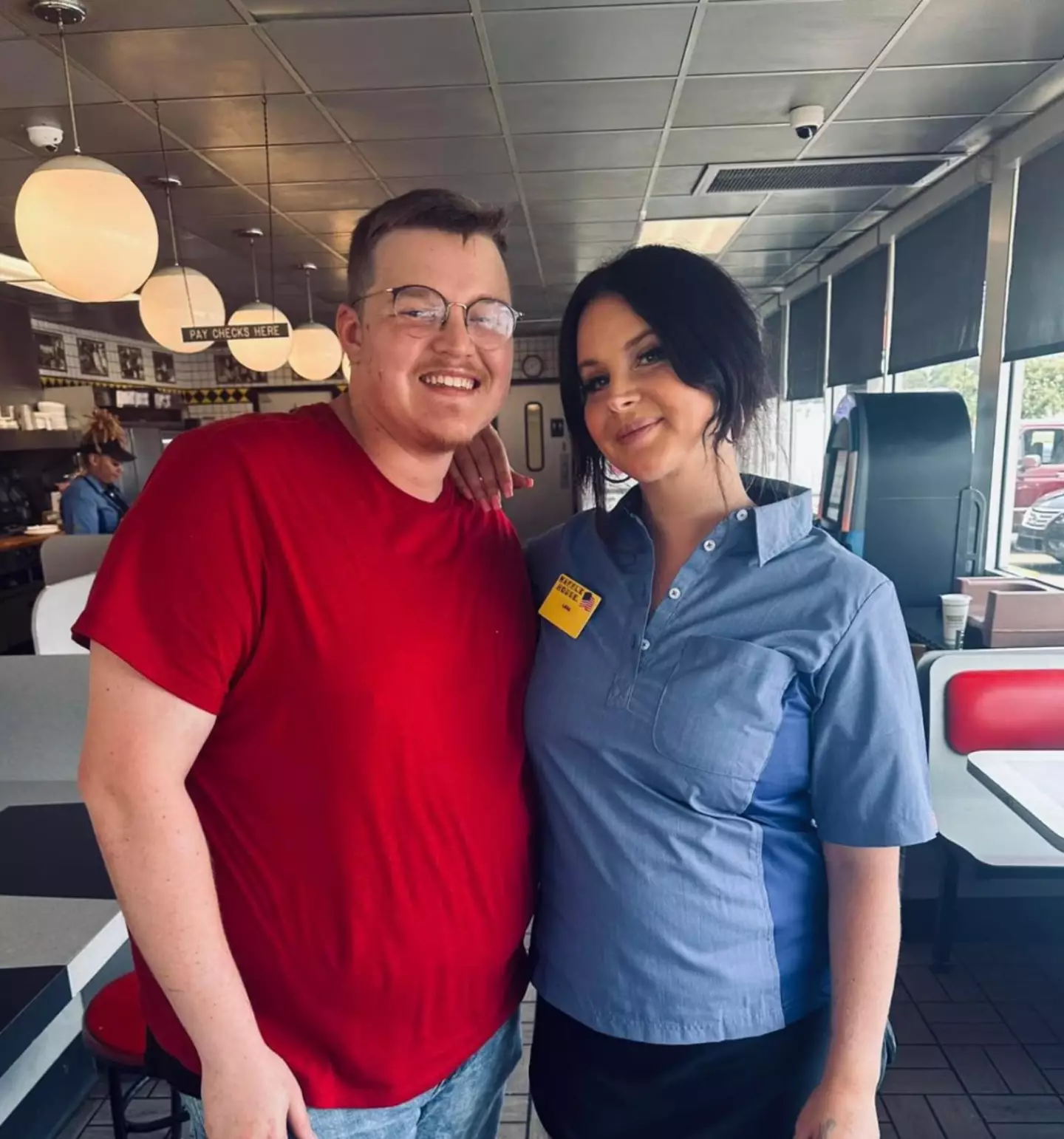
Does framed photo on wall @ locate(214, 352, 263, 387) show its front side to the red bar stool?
yes

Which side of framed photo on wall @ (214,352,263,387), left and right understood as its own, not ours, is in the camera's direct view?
front

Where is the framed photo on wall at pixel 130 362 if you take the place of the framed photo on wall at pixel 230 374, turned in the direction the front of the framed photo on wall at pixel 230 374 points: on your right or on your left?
on your right

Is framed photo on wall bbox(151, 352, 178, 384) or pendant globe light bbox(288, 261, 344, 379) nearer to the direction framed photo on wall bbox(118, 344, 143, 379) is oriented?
the pendant globe light

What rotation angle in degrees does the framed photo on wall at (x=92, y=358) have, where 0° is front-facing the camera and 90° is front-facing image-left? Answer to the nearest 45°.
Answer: approximately 315°

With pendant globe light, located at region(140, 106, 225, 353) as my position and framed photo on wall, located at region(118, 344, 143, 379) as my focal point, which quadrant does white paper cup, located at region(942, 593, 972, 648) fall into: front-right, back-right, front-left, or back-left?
back-right

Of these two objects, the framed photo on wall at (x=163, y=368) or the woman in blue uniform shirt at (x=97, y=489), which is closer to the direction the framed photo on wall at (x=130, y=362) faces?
the woman in blue uniform shirt

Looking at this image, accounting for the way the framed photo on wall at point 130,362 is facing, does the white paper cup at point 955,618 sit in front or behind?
in front

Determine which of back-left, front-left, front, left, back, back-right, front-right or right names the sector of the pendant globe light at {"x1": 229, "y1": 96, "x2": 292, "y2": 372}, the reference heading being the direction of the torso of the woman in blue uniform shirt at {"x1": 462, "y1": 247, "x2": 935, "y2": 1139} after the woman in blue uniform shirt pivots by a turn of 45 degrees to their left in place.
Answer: back-right

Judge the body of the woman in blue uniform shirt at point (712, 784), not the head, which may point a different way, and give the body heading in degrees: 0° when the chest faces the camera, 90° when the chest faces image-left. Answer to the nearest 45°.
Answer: approximately 45°

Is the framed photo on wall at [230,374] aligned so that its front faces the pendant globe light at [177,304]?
yes

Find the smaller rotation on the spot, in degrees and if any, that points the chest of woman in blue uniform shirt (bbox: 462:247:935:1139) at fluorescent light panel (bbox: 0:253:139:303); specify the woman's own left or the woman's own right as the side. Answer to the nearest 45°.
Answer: approximately 90° to the woman's own right

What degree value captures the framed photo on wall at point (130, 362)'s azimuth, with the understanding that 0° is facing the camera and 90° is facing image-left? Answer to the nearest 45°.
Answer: approximately 315°

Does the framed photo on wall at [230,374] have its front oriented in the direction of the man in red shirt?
yes
